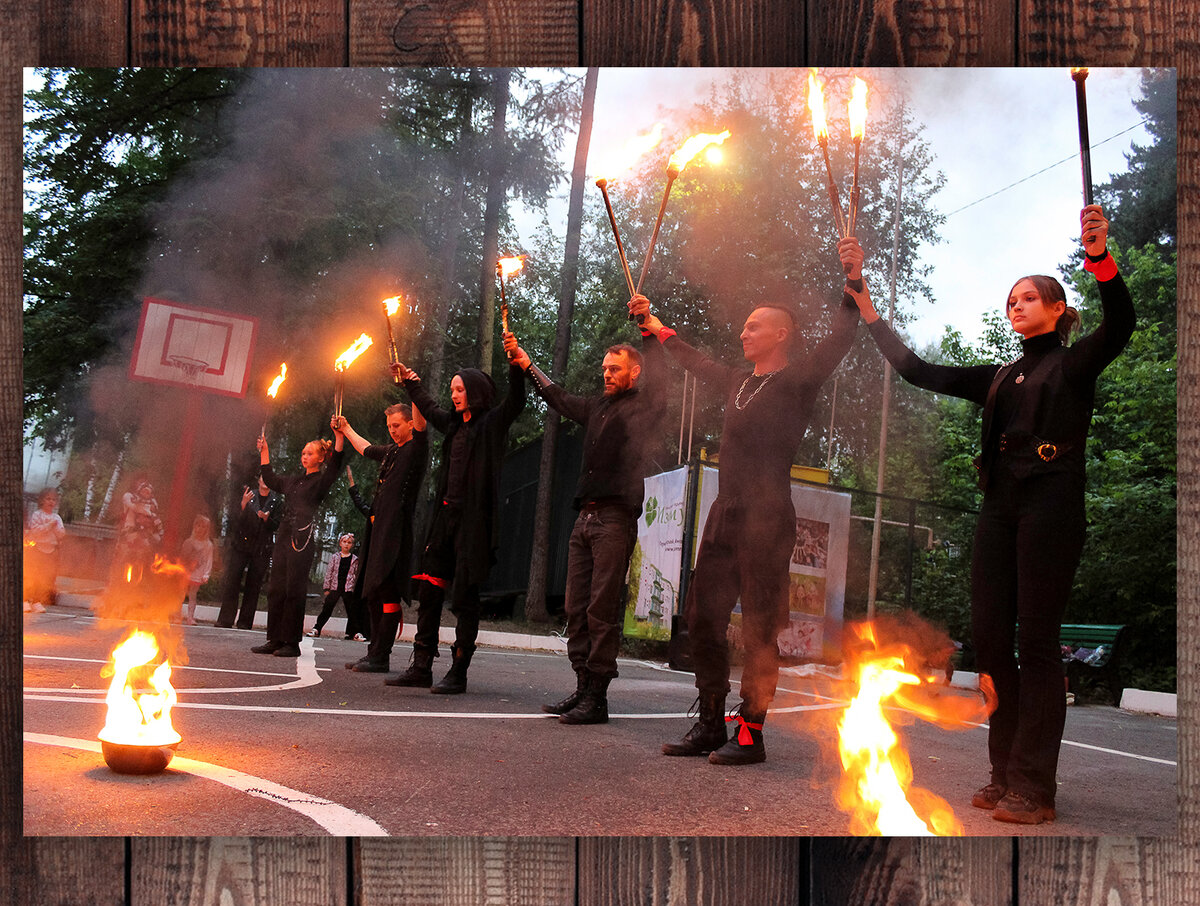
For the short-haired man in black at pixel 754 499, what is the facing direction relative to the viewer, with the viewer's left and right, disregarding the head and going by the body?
facing the viewer and to the left of the viewer

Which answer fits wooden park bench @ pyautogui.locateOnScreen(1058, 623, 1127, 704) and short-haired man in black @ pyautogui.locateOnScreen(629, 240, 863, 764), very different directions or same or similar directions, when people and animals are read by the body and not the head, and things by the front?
same or similar directions

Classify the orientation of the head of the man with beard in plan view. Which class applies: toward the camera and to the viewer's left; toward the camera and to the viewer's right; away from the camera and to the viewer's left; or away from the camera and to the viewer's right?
toward the camera and to the viewer's left

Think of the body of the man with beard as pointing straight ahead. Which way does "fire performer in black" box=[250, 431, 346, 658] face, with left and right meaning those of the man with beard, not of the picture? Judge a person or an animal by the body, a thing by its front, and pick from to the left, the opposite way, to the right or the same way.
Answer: the same way

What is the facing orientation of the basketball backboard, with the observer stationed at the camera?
facing the viewer

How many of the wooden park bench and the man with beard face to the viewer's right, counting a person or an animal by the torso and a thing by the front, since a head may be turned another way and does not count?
0

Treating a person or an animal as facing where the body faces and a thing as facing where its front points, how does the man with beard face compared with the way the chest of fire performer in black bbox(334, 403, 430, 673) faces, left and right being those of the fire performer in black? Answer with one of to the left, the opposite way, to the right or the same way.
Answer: the same way

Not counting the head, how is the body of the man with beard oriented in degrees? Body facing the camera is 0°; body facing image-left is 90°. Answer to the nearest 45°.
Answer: approximately 45°

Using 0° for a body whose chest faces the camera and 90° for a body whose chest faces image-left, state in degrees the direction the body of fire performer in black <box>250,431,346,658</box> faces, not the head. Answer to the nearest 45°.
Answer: approximately 45°

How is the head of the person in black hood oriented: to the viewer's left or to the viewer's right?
to the viewer's left

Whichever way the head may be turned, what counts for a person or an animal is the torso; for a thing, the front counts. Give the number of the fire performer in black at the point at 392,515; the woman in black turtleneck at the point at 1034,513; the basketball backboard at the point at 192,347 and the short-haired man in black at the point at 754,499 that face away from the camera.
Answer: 0

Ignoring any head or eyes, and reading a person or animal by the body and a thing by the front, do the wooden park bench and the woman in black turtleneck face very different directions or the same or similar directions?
same or similar directions

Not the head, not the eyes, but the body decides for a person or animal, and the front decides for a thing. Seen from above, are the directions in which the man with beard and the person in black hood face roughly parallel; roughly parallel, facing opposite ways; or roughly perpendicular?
roughly parallel
